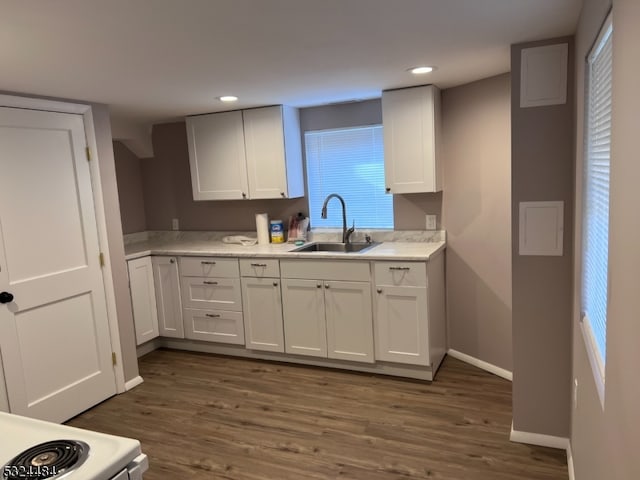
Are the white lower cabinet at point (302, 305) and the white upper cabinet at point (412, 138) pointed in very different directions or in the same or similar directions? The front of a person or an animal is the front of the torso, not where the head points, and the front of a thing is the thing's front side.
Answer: same or similar directions

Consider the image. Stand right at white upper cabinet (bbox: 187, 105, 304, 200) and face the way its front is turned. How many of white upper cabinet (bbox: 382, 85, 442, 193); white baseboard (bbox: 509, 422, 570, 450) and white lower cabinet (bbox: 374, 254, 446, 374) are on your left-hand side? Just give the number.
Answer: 3

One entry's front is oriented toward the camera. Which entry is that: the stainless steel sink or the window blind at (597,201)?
the stainless steel sink

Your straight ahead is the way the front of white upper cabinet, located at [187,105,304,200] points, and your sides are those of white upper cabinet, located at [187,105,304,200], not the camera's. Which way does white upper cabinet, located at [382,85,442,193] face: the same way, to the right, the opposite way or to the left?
the same way

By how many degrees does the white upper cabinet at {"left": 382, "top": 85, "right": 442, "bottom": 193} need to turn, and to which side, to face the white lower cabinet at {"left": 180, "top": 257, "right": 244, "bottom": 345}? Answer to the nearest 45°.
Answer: approximately 90° to its right

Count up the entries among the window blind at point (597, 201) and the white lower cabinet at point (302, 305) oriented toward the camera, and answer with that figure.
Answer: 1

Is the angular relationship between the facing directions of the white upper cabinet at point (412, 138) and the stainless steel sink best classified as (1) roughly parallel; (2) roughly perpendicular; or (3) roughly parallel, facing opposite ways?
roughly parallel

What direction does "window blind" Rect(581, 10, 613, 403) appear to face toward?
to the viewer's left

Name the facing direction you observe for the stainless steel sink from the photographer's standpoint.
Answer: facing the viewer

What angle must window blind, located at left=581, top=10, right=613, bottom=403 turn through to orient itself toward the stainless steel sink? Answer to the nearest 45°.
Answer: approximately 45° to its right

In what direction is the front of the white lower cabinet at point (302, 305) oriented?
toward the camera

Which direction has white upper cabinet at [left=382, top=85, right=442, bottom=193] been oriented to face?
toward the camera

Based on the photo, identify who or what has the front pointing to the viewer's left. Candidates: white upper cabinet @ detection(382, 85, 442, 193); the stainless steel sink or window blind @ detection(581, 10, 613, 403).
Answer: the window blind

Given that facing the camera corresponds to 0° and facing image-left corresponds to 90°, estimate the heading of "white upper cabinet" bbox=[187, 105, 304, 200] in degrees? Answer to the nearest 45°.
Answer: approximately 45°

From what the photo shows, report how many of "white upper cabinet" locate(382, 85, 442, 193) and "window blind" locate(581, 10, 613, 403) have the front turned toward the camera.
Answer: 1
